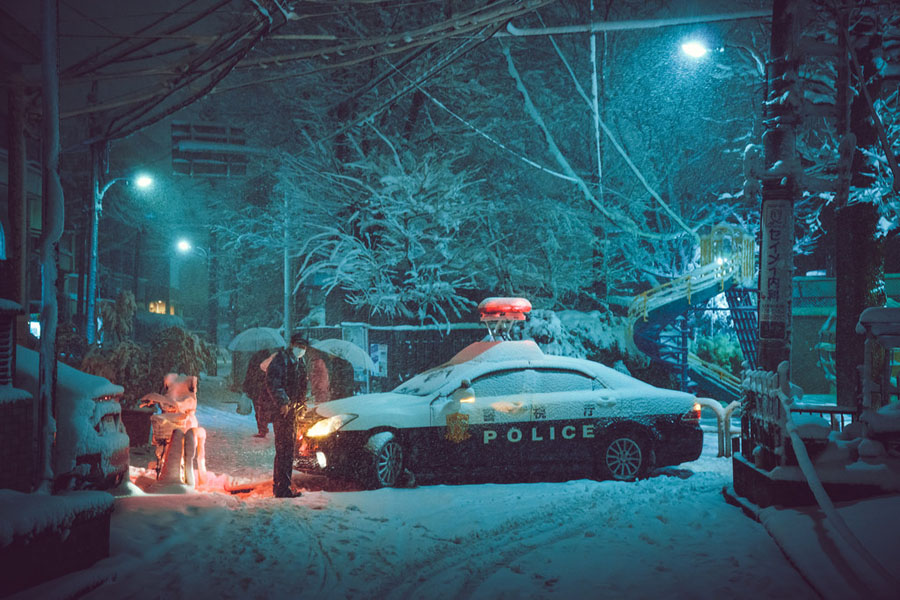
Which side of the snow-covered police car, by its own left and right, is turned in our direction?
left

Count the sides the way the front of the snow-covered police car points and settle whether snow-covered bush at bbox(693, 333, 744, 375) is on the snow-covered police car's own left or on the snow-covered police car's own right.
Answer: on the snow-covered police car's own right

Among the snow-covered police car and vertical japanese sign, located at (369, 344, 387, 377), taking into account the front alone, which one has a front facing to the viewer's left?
the snow-covered police car

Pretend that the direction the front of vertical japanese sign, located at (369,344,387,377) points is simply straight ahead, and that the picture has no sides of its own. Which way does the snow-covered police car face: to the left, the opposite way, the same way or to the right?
to the right

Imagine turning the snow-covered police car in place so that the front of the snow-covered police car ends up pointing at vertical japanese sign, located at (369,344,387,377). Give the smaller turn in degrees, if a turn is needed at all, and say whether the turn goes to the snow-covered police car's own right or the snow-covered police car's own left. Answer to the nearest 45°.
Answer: approximately 90° to the snow-covered police car's own right

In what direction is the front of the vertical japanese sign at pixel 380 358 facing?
toward the camera

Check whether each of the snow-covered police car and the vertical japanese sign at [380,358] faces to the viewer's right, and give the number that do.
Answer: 0
